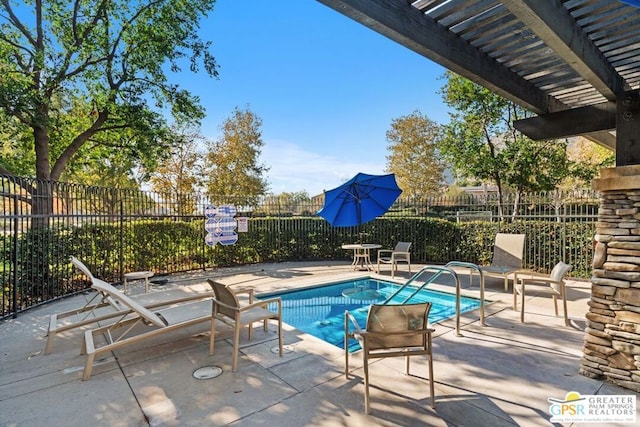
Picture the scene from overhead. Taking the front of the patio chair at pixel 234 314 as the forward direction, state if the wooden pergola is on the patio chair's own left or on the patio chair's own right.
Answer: on the patio chair's own right

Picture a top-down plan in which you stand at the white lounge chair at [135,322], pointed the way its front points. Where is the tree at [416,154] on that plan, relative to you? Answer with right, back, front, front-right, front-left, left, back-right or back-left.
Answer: front

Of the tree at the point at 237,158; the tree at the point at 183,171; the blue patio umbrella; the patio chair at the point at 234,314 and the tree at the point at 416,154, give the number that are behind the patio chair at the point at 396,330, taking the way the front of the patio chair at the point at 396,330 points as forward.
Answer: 0

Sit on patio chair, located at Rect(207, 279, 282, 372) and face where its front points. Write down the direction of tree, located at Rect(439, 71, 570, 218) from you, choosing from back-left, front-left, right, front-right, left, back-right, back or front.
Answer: front

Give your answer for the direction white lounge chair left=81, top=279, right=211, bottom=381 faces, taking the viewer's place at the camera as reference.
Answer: facing away from the viewer and to the right of the viewer

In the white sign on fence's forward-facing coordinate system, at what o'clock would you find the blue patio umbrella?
The blue patio umbrella is roughly at 10 o'clock from the white sign on fence.

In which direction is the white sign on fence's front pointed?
toward the camera

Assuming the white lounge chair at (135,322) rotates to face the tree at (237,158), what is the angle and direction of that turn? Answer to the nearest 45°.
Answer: approximately 45° to its left

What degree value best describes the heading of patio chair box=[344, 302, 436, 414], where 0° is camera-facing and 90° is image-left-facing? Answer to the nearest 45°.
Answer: approximately 135°

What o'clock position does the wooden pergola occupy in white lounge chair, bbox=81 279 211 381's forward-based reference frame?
The wooden pergola is roughly at 3 o'clock from the white lounge chair.

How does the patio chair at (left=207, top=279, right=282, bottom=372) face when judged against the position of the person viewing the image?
facing away from the viewer and to the right of the viewer

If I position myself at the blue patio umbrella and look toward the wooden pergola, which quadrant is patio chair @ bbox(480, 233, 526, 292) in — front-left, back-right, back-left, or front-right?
front-left

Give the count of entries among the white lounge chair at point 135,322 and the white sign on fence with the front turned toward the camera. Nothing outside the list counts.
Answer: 1

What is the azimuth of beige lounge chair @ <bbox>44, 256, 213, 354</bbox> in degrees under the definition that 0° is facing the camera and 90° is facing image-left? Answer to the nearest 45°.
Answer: approximately 225°

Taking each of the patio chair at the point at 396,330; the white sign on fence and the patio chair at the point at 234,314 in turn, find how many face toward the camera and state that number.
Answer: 1

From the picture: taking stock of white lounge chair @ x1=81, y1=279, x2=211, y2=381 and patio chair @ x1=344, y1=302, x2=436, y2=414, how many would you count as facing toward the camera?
0

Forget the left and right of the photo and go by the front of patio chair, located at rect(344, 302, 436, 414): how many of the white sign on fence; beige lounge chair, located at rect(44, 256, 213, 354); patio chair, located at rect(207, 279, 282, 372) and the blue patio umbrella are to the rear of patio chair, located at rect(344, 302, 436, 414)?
0

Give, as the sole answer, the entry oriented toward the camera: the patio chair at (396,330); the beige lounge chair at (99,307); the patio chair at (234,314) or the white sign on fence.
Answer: the white sign on fence
